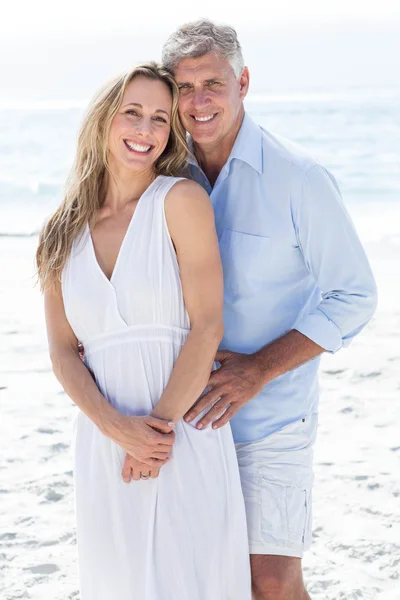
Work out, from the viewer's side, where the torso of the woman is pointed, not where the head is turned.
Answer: toward the camera

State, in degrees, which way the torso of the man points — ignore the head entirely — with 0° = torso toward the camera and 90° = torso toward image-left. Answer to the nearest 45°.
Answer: approximately 45°

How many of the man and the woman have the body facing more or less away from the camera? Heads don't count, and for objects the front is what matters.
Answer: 0
